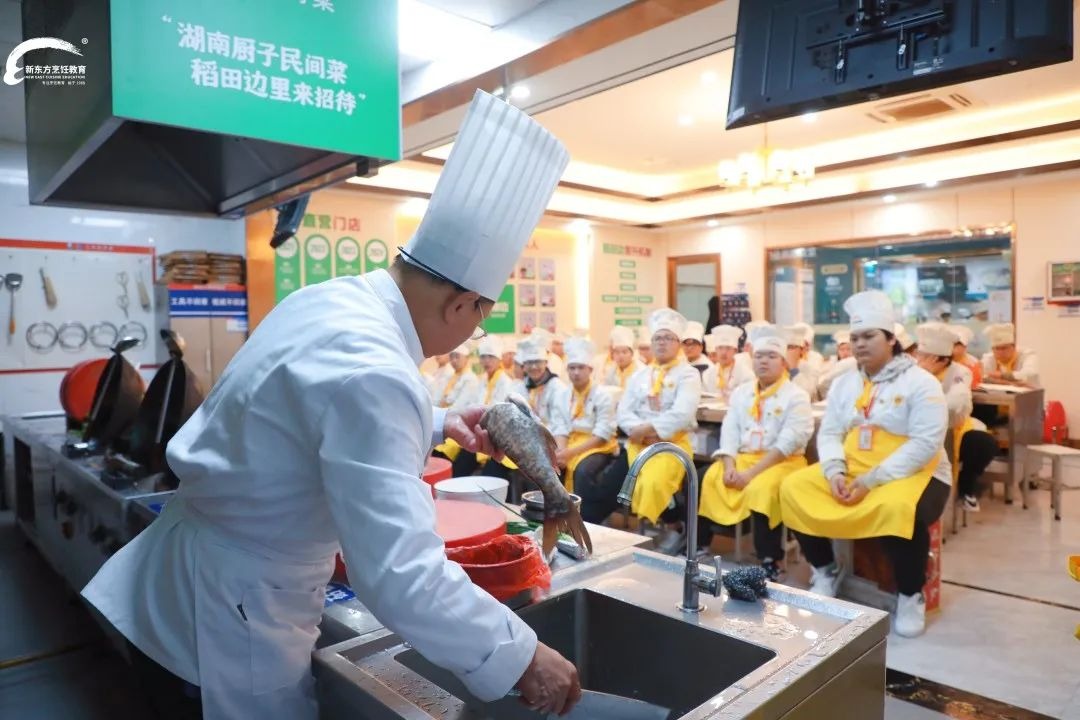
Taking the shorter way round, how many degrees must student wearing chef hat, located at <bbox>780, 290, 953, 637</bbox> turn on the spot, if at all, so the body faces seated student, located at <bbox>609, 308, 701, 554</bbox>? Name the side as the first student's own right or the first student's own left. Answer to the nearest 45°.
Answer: approximately 90° to the first student's own right

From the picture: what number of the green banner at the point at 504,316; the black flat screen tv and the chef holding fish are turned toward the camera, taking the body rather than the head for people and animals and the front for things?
1

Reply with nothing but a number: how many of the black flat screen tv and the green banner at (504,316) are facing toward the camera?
1

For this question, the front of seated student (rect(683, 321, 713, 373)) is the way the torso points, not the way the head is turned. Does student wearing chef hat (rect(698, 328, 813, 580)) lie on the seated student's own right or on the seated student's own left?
on the seated student's own left

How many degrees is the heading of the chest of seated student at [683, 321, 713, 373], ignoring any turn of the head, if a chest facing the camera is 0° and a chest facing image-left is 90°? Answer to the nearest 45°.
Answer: approximately 45°

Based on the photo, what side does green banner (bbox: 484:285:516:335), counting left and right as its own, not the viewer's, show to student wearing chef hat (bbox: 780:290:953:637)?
front

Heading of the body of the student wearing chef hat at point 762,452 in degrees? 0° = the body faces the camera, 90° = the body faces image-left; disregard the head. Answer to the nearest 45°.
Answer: approximately 45°

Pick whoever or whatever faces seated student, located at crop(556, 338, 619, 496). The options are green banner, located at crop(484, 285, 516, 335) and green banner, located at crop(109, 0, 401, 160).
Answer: green banner, located at crop(484, 285, 516, 335)

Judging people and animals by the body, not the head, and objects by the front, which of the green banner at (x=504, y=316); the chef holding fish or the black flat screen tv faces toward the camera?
the green banner

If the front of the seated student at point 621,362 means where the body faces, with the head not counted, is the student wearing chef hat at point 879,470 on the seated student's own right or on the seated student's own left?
on the seated student's own left

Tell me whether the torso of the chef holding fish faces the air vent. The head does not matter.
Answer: yes

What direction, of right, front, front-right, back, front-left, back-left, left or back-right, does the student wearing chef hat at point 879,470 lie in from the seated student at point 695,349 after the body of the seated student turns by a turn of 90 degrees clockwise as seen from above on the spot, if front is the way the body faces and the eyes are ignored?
back-left
